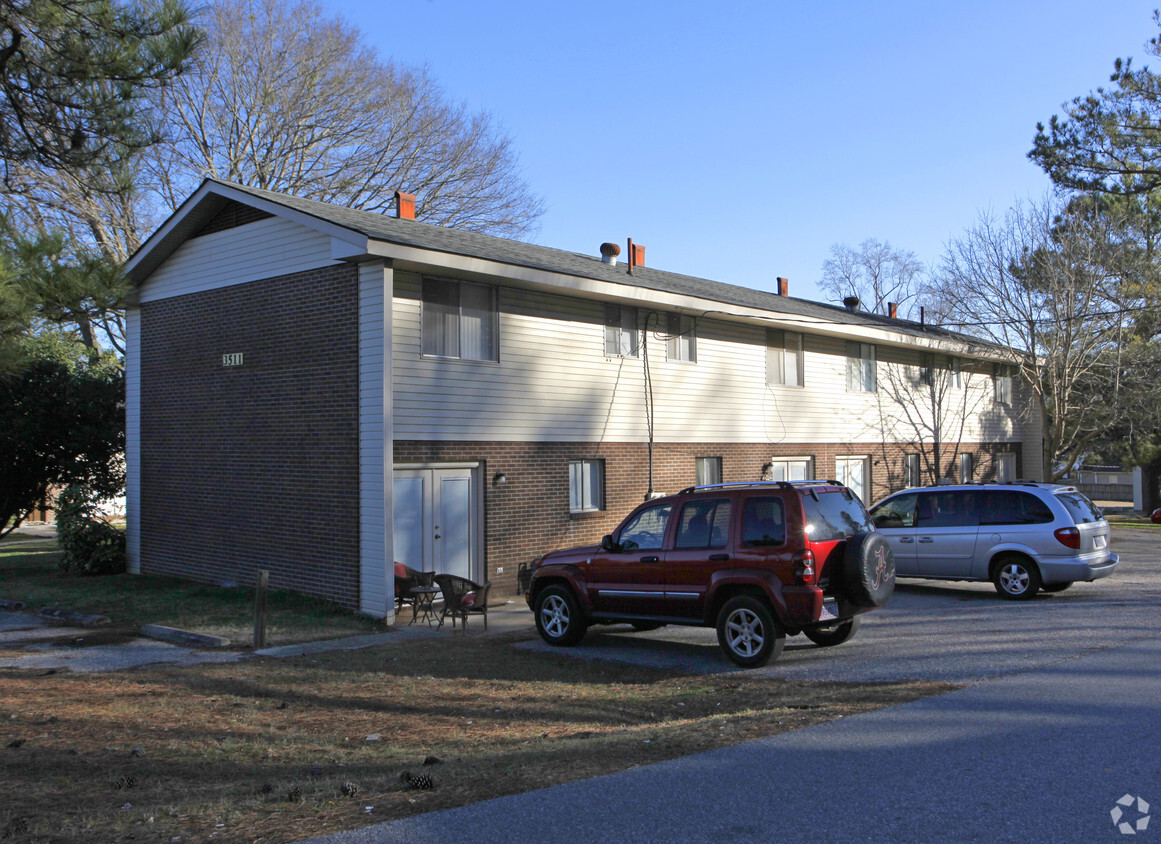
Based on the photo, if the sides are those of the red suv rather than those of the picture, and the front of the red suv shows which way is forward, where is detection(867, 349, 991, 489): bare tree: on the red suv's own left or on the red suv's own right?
on the red suv's own right

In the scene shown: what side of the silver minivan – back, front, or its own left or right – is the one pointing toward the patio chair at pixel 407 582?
left

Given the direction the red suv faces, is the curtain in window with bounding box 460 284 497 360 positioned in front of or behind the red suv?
in front

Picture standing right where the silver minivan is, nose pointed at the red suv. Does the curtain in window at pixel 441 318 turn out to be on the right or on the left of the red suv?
right

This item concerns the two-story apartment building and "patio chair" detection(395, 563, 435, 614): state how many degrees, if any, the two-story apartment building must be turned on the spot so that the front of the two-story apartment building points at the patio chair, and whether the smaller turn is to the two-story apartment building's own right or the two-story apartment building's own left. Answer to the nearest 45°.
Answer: approximately 45° to the two-story apartment building's own right

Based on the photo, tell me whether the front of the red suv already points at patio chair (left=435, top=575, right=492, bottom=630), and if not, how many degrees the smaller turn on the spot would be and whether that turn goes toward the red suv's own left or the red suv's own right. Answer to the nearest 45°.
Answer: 0° — it already faces it

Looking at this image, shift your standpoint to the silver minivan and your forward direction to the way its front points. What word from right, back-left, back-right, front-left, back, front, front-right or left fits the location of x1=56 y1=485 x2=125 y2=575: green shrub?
front-left

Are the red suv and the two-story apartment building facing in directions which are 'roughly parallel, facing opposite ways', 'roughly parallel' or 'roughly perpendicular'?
roughly parallel, facing opposite ways

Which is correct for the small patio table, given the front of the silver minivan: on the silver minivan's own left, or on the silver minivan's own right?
on the silver minivan's own left

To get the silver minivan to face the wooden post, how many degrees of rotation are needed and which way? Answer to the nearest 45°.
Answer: approximately 90° to its left

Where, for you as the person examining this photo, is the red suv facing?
facing away from the viewer and to the left of the viewer

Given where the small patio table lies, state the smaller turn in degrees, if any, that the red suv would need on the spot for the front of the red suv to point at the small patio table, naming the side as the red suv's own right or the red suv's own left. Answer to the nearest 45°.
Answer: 0° — it already faces it

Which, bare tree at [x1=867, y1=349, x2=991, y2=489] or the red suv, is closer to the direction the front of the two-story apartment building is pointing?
the red suv

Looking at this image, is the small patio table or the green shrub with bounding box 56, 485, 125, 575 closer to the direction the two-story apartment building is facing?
the small patio table

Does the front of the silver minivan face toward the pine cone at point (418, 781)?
no

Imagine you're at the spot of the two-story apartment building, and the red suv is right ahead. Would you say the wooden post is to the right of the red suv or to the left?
right

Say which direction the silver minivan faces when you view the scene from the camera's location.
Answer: facing away from the viewer and to the left of the viewer

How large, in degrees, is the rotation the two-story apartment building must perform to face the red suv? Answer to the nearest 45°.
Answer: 0° — it already faces it

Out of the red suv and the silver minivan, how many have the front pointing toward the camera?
0

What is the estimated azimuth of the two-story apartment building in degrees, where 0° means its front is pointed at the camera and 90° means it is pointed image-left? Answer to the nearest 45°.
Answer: approximately 315°

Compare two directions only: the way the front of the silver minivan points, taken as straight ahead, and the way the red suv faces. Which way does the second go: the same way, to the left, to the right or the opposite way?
the same way
